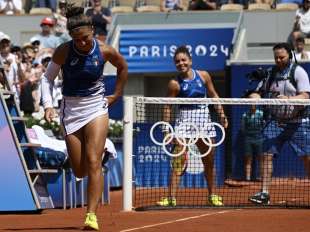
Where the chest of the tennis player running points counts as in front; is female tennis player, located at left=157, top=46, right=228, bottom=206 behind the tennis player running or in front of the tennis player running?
behind

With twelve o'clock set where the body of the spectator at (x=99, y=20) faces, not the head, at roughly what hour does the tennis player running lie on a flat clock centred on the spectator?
The tennis player running is roughly at 12 o'clock from the spectator.

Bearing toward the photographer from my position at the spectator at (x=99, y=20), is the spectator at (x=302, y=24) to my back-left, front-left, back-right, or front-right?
front-left

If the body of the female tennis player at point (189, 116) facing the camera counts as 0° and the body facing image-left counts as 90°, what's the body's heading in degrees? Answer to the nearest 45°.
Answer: approximately 0°

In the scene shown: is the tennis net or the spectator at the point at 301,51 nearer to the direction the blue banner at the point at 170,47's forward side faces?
the tennis net

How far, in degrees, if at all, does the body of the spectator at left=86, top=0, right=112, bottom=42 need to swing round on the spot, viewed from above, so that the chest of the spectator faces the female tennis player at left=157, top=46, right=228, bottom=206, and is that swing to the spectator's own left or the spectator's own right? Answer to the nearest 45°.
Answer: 0° — they already face them

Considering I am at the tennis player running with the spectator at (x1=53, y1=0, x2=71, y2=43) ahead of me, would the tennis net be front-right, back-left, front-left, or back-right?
front-right

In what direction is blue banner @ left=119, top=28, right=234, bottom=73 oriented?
toward the camera

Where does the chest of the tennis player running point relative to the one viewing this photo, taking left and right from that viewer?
facing the viewer

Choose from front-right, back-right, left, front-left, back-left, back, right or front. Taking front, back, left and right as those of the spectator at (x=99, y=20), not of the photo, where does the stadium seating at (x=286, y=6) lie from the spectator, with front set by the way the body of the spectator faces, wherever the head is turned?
left

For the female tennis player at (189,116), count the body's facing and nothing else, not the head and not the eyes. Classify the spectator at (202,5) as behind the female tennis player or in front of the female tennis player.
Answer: behind

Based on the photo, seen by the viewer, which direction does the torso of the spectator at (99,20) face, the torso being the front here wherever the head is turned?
toward the camera

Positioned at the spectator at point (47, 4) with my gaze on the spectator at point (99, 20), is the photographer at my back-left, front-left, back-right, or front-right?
front-right

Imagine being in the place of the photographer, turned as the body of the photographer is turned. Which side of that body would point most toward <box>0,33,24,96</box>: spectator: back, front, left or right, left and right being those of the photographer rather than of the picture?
right

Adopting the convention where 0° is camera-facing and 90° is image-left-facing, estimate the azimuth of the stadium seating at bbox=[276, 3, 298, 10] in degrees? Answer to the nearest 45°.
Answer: approximately 0°
